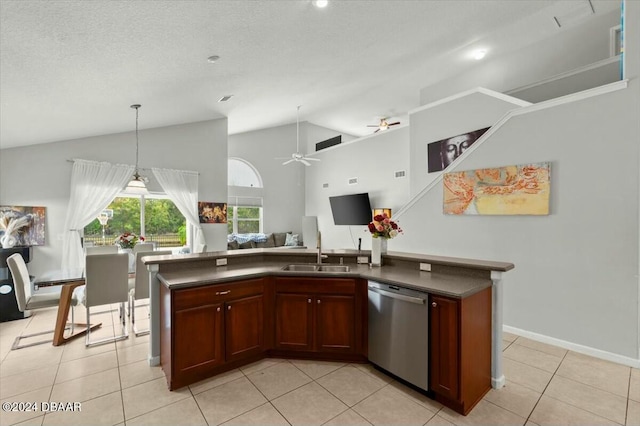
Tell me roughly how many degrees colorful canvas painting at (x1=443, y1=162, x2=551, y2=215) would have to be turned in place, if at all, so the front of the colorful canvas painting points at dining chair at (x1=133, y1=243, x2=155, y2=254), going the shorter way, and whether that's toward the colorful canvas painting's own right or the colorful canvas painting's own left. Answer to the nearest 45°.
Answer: approximately 45° to the colorful canvas painting's own right

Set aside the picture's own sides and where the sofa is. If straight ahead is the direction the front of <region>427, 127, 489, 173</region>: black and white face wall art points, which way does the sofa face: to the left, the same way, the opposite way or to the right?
to the left

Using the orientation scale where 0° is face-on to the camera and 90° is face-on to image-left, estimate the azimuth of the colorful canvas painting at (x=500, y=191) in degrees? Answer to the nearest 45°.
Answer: approximately 45°

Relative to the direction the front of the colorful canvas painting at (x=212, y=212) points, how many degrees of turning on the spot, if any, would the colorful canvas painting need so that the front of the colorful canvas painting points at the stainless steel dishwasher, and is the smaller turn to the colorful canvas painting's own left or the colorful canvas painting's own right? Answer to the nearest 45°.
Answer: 0° — it already faces it

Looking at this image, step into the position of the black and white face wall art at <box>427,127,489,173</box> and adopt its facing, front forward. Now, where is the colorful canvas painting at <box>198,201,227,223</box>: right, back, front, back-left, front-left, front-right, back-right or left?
front-right

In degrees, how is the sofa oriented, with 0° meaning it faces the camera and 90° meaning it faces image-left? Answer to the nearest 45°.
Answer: approximately 0°

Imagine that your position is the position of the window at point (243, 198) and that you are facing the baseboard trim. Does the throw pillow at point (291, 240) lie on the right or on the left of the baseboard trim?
left

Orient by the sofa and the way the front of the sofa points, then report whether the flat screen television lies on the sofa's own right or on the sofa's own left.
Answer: on the sofa's own left

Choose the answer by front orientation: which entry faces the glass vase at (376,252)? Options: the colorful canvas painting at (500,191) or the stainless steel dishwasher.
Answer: the colorful canvas painting

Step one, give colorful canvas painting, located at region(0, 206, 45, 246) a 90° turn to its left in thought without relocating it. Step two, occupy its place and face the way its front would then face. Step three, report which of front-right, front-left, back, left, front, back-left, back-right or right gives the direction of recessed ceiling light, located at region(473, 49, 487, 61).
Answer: front-right
